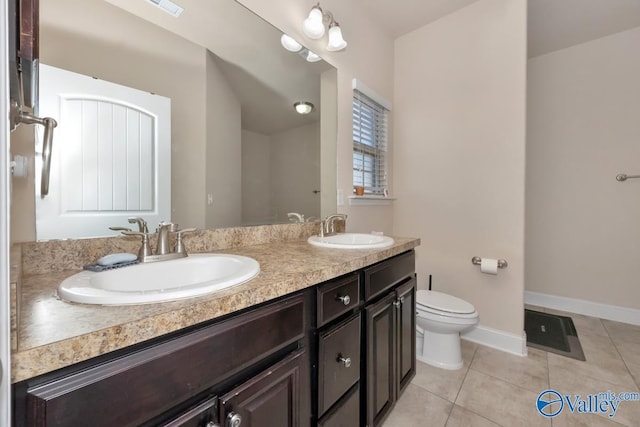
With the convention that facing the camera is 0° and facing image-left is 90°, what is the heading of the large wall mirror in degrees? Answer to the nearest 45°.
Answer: approximately 315°

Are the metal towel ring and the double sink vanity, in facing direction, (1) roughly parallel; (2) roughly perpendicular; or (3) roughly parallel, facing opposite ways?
roughly perpendicular

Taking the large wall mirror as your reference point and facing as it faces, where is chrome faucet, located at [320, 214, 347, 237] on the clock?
The chrome faucet is roughly at 10 o'clock from the large wall mirror.

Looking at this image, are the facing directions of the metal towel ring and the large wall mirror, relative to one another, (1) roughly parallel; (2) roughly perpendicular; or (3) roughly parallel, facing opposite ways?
roughly perpendicular

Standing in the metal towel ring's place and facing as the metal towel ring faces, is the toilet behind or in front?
in front

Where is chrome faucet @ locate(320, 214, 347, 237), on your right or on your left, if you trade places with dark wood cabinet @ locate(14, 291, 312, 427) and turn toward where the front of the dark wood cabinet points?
on your left
